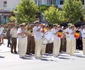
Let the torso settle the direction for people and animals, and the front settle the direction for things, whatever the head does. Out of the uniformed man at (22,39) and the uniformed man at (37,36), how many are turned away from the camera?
0

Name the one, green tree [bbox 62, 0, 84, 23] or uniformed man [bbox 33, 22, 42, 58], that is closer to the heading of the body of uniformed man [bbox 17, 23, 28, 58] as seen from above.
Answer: the uniformed man

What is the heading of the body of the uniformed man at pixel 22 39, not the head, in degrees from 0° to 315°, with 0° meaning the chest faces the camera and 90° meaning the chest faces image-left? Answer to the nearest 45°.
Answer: approximately 315°

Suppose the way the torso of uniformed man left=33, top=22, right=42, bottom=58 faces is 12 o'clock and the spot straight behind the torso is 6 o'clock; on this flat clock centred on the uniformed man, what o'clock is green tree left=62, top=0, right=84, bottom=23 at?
The green tree is roughly at 8 o'clock from the uniformed man.

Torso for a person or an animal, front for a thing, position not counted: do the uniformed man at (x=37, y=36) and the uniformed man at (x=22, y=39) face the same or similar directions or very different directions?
same or similar directions

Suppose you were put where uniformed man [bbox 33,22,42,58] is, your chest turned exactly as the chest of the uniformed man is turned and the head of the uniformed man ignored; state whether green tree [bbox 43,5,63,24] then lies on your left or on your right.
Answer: on your left

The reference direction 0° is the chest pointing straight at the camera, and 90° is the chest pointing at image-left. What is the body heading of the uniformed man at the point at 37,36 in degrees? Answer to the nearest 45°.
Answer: approximately 315°
